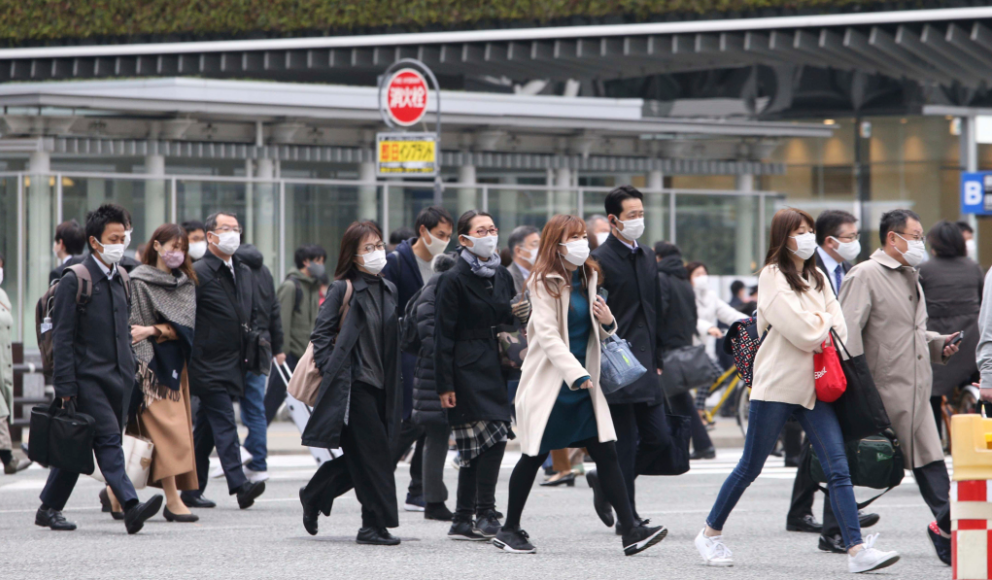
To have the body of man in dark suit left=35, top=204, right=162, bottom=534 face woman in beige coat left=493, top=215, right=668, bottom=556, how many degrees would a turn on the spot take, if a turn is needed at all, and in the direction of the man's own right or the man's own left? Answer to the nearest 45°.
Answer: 0° — they already face them

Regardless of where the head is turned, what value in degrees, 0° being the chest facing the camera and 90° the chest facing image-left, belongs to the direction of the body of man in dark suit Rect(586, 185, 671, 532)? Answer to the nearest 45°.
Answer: approximately 315°

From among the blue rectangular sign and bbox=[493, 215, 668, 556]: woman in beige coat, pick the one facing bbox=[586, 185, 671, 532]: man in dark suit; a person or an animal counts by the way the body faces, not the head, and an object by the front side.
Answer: the blue rectangular sign

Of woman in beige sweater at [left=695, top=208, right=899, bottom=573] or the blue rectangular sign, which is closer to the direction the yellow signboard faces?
the woman in beige sweater

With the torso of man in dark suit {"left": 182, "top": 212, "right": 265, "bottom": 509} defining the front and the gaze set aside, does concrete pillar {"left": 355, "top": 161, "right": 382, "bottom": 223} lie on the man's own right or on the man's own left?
on the man's own left

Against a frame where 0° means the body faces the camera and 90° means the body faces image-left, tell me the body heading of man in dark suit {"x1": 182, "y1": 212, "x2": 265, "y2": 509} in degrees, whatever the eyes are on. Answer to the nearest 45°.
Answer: approximately 315°

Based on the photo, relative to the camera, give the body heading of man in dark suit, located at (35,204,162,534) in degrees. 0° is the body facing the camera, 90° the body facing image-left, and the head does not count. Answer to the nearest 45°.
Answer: approximately 315°

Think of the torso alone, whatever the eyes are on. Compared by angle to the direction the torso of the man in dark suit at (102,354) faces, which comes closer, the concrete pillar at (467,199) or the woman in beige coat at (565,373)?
the woman in beige coat

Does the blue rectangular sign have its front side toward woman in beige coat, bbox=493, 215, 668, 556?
yes

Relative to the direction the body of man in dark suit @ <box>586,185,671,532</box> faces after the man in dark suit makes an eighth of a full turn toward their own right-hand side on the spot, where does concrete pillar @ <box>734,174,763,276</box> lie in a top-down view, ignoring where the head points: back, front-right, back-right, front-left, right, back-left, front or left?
back
